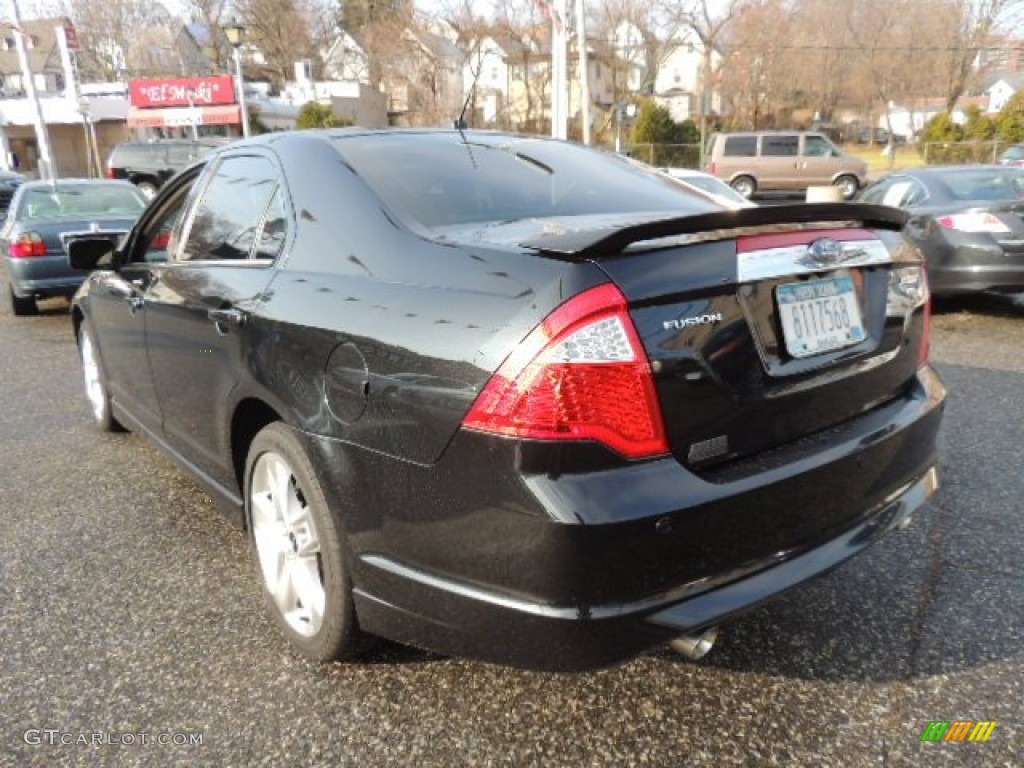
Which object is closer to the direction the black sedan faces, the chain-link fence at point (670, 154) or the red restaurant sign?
the red restaurant sign

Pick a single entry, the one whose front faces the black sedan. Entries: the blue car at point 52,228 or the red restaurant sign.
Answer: the red restaurant sign

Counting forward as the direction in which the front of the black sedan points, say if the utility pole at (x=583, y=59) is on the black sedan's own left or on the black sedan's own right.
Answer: on the black sedan's own right

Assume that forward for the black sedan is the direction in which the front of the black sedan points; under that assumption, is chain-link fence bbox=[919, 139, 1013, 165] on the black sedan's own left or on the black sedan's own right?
on the black sedan's own right

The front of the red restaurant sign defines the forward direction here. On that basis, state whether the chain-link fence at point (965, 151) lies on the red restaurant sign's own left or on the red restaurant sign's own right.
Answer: on the red restaurant sign's own left

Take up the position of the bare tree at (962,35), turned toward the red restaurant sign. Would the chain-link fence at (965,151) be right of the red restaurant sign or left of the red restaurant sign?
left

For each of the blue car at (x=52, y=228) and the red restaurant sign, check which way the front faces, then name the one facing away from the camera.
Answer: the blue car

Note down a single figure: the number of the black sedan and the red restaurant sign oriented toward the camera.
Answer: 1

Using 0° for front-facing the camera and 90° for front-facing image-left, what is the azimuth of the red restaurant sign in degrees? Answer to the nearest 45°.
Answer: approximately 0°

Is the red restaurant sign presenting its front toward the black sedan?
yes

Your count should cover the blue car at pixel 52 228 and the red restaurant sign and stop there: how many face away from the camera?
1

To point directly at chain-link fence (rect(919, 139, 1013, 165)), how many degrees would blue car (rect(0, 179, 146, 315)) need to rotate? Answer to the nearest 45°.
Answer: approximately 90° to its right

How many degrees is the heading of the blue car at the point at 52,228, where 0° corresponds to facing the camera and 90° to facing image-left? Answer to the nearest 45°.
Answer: approximately 180°

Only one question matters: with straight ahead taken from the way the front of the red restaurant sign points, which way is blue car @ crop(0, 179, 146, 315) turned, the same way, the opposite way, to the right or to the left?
the opposite way

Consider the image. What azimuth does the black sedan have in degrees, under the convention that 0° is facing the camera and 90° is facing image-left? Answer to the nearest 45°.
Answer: approximately 135°
